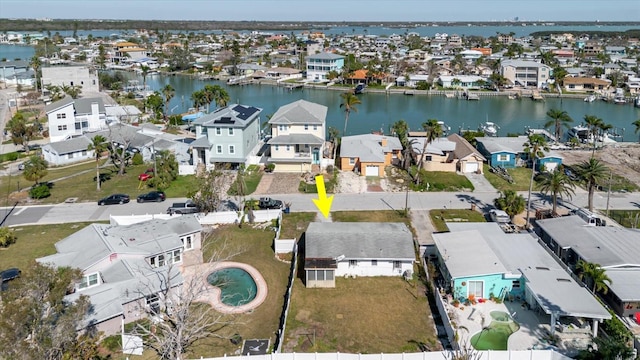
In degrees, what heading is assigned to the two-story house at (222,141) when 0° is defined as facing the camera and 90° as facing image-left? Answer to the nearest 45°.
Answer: approximately 0°

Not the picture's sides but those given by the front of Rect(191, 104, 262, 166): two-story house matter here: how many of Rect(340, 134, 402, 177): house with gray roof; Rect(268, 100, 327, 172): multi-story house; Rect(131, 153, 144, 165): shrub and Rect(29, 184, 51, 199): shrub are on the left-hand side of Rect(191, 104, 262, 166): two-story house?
2

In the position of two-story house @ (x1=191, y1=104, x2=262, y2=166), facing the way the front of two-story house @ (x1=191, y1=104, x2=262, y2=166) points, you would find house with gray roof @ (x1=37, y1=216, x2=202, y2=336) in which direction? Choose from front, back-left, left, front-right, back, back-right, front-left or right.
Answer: front

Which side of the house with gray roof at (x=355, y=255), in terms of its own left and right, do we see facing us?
back

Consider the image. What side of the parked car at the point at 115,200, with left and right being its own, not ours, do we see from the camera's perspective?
left

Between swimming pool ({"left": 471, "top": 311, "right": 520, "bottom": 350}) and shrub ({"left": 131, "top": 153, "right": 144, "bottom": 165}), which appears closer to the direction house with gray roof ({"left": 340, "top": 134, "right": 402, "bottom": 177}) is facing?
the swimming pool

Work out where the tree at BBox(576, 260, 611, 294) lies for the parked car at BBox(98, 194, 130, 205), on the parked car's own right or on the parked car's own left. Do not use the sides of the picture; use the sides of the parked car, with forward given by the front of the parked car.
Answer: on the parked car's own left

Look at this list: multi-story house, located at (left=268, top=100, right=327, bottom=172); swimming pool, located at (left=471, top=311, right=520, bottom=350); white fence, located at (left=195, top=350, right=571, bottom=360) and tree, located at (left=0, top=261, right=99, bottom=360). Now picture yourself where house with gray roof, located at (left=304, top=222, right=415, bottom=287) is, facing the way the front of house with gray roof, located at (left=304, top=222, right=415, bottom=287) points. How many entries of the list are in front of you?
1

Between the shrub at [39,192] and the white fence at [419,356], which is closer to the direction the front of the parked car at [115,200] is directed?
the shrub

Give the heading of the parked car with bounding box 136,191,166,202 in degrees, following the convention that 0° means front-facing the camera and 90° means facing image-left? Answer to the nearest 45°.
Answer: approximately 90°

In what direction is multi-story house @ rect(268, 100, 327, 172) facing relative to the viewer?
toward the camera

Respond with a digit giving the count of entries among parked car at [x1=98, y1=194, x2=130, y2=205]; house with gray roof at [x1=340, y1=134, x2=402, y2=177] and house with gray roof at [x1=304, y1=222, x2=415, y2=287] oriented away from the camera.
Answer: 1
